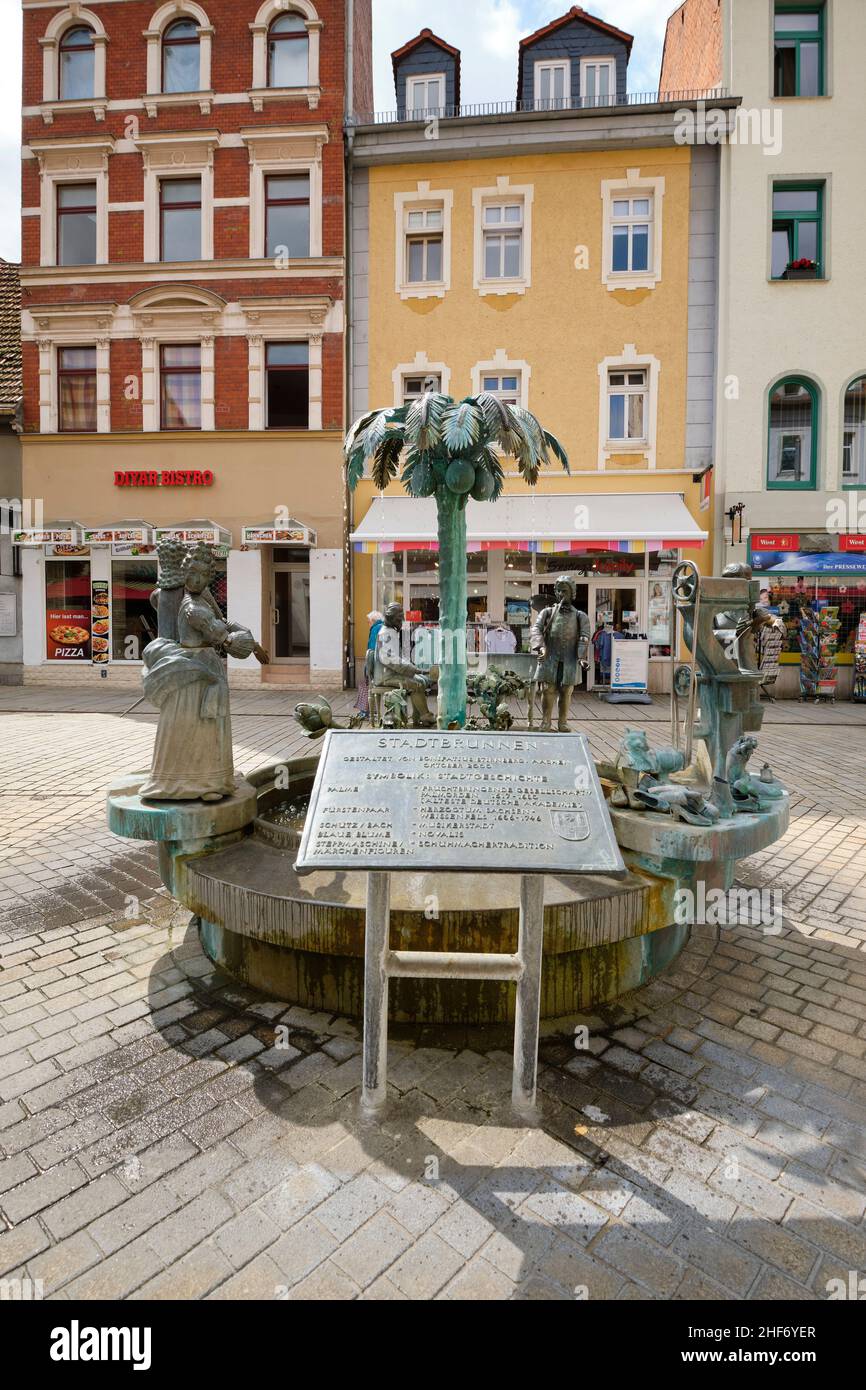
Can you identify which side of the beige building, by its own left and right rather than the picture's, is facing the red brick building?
right

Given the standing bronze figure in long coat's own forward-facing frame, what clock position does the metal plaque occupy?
The metal plaque is roughly at 12 o'clock from the standing bronze figure in long coat.

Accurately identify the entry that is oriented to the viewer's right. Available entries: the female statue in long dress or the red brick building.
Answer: the female statue in long dress

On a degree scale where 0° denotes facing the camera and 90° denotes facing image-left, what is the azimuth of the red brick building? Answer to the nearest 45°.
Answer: approximately 0°

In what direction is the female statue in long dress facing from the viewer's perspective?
to the viewer's right

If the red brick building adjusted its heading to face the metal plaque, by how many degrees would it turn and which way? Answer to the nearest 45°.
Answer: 0° — it already faces it

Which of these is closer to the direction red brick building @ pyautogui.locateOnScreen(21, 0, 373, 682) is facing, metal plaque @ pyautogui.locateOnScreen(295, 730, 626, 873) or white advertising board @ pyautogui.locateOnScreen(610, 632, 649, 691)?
the metal plaque

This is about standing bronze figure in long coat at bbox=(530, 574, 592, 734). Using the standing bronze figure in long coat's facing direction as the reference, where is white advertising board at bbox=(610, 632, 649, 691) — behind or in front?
behind

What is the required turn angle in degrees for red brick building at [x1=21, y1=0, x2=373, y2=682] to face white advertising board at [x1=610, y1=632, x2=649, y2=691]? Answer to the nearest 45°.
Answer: approximately 45° to its left
